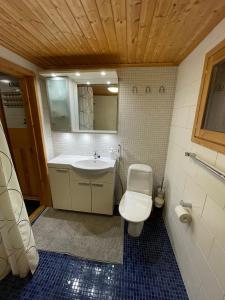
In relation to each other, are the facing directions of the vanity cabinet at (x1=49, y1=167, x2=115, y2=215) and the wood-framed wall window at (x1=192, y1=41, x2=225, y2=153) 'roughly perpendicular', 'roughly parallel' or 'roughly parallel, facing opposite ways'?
roughly perpendicular

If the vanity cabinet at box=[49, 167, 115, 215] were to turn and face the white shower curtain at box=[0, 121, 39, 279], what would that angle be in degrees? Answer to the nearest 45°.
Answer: approximately 45° to its right

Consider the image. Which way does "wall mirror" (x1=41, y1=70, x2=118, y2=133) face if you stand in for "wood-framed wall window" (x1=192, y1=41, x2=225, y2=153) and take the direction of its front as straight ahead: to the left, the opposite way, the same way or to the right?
to the left

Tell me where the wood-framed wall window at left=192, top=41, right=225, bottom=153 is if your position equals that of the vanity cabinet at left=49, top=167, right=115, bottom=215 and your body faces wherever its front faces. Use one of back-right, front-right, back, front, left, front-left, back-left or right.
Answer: front-left

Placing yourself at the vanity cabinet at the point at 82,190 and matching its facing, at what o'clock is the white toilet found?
The white toilet is roughly at 10 o'clock from the vanity cabinet.

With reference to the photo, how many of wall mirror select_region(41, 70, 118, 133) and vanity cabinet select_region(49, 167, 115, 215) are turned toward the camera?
2

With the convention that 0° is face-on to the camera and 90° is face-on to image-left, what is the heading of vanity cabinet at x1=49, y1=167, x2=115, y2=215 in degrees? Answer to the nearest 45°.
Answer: approximately 0°

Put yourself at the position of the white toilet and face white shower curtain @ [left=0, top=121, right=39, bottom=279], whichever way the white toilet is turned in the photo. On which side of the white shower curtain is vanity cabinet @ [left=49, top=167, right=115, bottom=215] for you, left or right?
right

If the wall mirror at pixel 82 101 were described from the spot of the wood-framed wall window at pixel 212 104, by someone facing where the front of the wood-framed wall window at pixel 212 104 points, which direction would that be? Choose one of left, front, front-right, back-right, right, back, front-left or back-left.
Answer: front-right

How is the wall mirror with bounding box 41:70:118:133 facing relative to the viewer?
toward the camera
